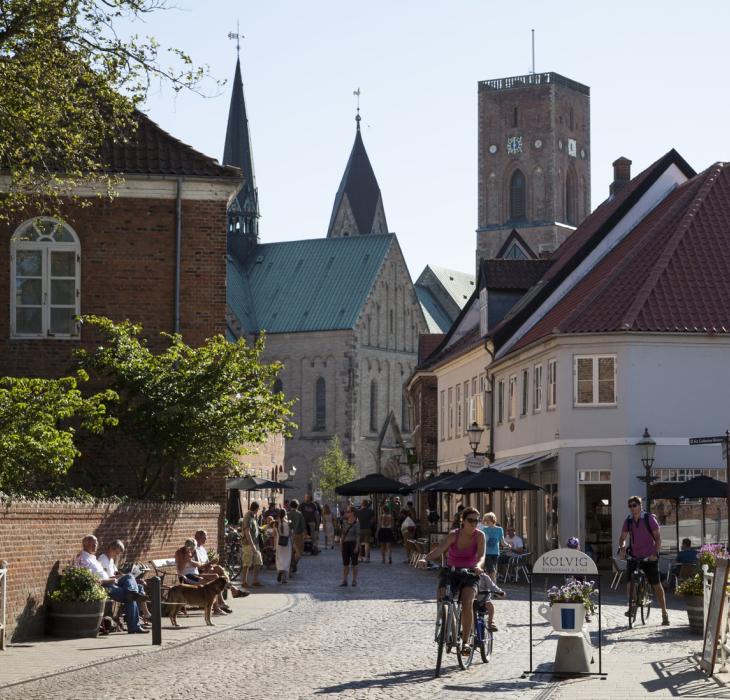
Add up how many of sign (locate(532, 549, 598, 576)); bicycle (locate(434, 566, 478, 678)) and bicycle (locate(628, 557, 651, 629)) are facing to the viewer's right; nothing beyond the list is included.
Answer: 0

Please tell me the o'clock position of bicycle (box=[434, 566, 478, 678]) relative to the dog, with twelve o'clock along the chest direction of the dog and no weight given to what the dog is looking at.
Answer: The bicycle is roughly at 2 o'clock from the dog.

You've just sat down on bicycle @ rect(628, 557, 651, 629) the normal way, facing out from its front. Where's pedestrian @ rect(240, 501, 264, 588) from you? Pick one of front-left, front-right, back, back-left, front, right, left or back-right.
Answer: back-right

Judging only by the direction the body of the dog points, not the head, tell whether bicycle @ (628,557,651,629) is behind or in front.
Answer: in front

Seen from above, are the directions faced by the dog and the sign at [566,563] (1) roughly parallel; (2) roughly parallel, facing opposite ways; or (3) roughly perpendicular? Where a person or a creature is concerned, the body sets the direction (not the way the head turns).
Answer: roughly perpendicular

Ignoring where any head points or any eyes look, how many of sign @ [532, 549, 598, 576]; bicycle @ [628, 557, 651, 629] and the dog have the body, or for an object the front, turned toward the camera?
2

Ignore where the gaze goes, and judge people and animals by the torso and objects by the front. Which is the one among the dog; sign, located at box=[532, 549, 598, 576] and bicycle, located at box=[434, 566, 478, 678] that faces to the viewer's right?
the dog

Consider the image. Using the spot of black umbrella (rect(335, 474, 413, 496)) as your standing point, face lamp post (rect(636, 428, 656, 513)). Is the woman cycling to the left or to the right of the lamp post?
right

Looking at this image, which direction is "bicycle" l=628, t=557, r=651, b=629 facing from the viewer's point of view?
toward the camera

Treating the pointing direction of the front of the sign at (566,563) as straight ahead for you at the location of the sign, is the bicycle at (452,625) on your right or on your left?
on your right
